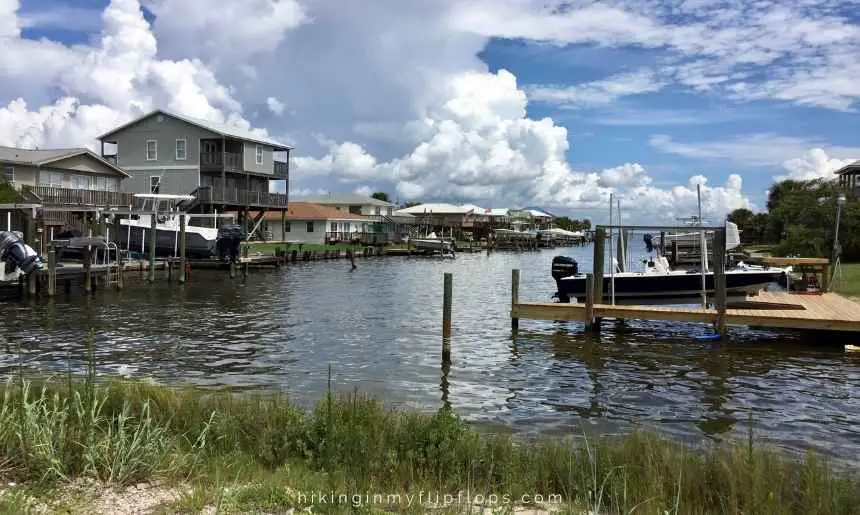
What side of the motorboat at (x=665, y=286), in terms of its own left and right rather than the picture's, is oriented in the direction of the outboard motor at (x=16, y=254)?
back

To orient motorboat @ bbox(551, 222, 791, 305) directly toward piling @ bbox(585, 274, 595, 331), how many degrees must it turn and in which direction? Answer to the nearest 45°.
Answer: approximately 90° to its right

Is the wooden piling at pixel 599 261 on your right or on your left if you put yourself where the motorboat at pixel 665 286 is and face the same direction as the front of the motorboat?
on your right

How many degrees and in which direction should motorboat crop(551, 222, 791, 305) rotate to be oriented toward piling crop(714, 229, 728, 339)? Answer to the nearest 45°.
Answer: approximately 90° to its right

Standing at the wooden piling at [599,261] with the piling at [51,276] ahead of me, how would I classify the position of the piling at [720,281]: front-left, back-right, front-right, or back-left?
back-left

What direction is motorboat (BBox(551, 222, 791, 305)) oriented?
to the viewer's right

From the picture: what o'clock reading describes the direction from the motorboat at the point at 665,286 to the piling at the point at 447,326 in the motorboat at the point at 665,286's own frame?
The piling is roughly at 4 o'clock from the motorboat.

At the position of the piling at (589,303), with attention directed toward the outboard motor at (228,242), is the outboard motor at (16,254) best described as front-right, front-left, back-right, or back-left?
front-left

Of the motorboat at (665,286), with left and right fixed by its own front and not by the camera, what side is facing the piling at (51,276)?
back

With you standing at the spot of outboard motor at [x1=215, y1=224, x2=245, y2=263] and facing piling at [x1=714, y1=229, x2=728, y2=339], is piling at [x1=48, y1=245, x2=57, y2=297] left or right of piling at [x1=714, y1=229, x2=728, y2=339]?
right

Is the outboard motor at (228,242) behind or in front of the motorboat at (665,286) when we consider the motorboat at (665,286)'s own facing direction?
behind
